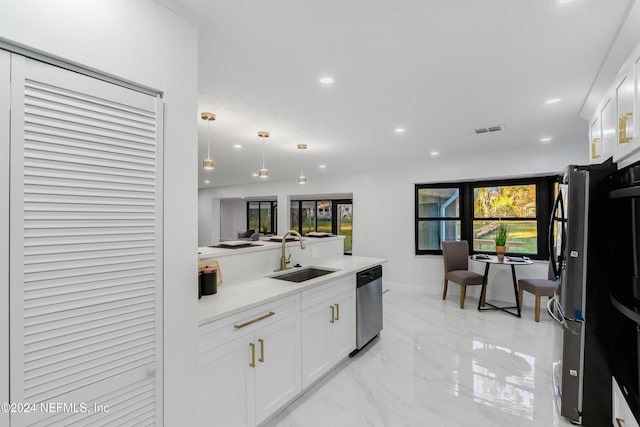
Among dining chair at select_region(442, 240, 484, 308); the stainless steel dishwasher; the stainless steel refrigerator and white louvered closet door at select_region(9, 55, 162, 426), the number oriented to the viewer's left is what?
1

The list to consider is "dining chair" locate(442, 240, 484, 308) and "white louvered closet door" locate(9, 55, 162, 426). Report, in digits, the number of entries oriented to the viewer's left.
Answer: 0

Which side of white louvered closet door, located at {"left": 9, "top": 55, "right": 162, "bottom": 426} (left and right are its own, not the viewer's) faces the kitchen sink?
left

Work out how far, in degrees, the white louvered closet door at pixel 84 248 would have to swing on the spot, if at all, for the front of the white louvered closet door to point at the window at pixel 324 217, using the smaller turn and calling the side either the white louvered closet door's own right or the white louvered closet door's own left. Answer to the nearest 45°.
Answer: approximately 90° to the white louvered closet door's own left

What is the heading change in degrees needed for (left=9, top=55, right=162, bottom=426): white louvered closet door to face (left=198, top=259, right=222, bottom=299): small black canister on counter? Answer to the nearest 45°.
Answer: approximately 90° to its left

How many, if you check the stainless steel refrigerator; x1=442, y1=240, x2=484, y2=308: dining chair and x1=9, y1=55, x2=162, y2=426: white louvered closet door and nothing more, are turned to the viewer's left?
1

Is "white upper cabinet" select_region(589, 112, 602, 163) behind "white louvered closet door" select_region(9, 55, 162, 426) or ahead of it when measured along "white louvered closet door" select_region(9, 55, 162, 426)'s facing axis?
ahead

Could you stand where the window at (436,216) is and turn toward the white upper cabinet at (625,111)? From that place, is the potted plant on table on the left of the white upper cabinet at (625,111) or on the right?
left

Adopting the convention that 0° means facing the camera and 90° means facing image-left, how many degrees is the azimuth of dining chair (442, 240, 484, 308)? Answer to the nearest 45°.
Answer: approximately 315°

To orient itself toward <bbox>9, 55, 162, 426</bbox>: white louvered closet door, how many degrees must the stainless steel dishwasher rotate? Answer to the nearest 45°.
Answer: approximately 90° to its right

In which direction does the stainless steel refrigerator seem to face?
to the viewer's left

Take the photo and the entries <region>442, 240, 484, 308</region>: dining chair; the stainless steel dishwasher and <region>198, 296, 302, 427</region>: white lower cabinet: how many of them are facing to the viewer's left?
0

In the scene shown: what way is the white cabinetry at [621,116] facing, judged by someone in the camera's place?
facing the viewer and to the left of the viewer

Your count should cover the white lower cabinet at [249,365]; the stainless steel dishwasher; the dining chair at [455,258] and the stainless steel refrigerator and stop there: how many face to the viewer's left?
1

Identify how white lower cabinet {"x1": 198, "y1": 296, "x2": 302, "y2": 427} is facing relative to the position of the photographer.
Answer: facing the viewer and to the right of the viewer
